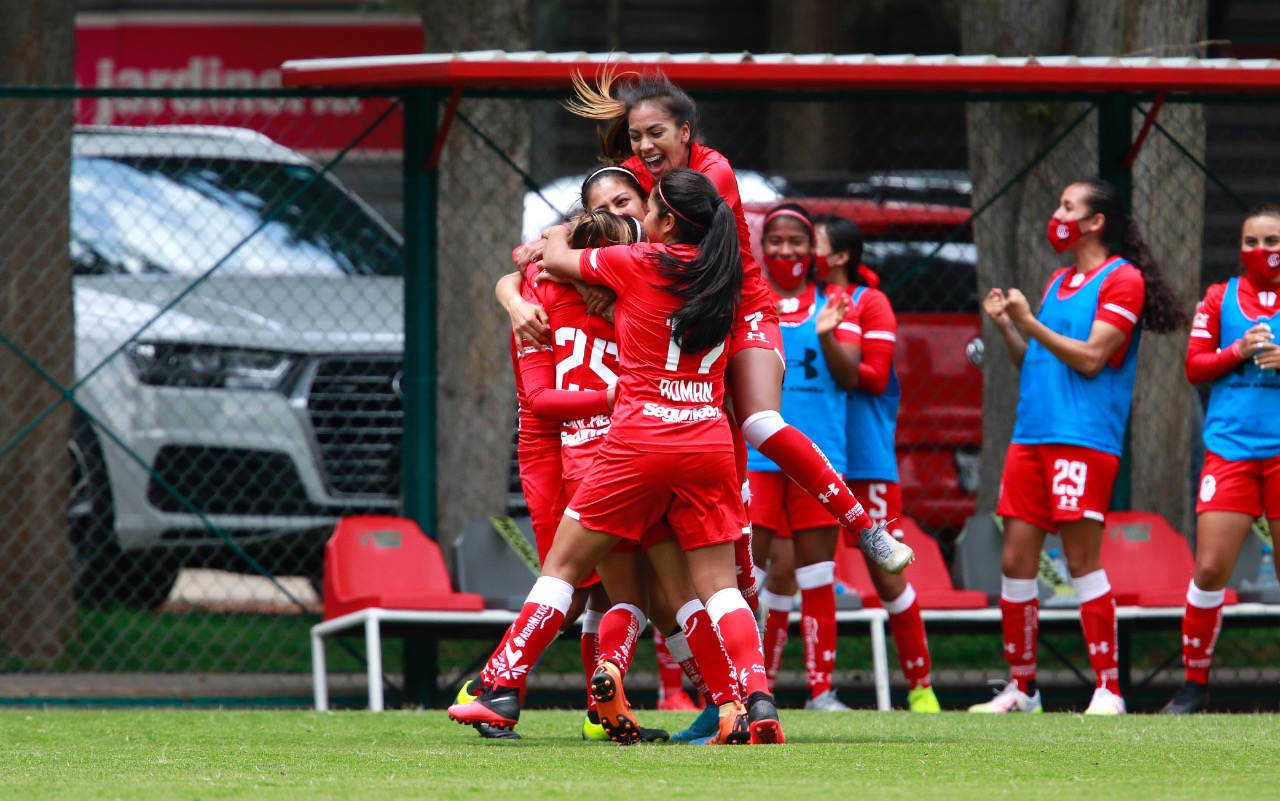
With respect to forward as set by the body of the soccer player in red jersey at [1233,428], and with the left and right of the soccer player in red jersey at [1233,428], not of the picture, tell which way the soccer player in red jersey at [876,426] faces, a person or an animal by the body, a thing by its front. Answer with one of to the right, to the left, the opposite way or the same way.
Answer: to the right

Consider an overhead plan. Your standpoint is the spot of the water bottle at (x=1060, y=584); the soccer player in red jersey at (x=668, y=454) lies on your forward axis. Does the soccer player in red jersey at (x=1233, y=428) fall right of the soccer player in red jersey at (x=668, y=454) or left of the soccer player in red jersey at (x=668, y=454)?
left

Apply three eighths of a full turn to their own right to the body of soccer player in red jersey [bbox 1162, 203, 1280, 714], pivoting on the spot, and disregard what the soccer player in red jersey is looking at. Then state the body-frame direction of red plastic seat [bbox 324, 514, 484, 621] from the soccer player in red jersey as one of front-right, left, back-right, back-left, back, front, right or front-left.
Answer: front-left

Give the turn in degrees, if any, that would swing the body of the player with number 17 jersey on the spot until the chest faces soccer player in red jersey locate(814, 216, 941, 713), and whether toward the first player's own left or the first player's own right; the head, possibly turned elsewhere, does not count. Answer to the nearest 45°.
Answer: approximately 45° to the first player's own right

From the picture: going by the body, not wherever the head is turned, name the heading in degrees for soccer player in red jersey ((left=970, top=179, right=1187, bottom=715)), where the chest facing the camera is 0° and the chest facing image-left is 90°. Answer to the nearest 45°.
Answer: approximately 45°

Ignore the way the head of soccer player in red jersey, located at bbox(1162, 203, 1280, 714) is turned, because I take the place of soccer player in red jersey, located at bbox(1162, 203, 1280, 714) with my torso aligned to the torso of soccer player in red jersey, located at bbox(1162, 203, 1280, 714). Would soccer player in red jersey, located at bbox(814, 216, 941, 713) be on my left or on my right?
on my right

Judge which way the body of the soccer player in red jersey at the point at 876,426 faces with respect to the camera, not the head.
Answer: to the viewer's left

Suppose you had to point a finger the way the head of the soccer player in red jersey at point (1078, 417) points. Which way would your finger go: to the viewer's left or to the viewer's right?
to the viewer's left
